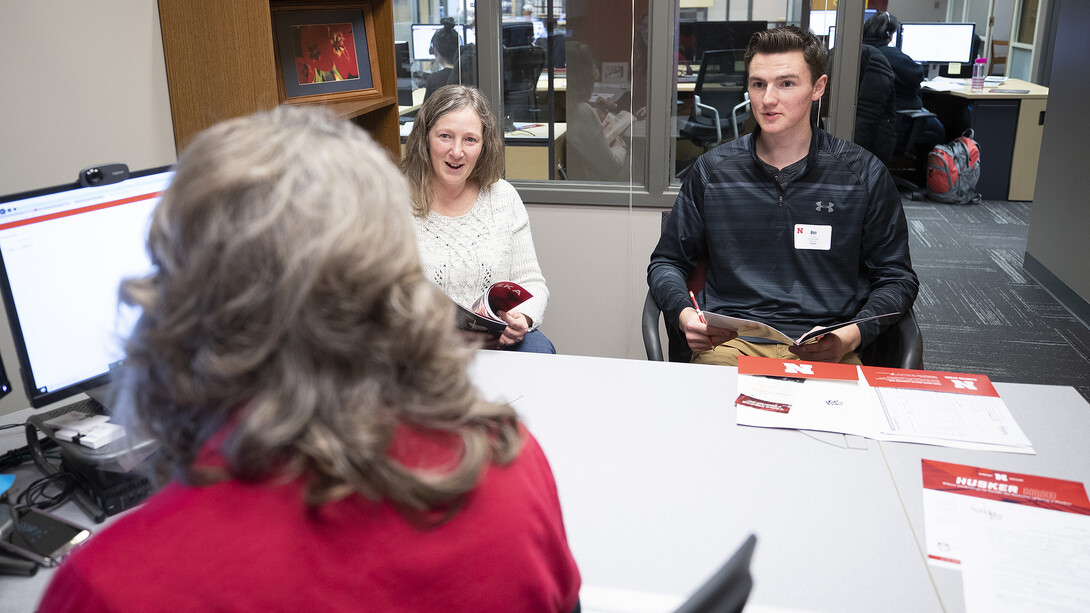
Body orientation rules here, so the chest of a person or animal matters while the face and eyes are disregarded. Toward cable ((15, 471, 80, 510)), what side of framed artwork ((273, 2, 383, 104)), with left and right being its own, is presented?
front

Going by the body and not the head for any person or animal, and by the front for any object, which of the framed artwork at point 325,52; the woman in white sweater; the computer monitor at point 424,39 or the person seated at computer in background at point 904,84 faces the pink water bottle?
the person seated at computer in background

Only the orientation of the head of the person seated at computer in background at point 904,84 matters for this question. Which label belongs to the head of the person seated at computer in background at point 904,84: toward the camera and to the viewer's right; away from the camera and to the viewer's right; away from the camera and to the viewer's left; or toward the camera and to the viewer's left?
away from the camera and to the viewer's right

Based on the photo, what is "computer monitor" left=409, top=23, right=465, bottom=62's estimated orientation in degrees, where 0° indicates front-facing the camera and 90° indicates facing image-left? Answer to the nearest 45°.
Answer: approximately 0°

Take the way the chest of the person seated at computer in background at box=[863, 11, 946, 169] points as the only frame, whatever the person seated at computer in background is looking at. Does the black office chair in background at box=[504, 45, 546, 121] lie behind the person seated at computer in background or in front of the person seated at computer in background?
behind

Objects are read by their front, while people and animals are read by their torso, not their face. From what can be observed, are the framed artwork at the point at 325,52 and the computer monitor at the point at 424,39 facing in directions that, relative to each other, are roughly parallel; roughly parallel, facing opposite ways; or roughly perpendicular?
roughly parallel

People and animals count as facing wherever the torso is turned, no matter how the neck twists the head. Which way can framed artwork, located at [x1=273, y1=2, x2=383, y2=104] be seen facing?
toward the camera

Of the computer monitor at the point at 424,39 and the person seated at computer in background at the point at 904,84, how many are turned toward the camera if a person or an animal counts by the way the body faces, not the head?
1

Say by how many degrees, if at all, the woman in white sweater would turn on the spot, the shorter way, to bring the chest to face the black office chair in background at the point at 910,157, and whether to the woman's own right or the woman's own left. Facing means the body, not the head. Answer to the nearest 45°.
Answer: approximately 135° to the woman's own left

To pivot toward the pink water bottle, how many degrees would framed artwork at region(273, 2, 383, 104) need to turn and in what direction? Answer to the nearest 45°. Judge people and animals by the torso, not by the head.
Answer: approximately 135° to its left

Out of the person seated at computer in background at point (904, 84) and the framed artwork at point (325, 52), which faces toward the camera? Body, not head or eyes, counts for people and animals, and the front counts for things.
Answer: the framed artwork

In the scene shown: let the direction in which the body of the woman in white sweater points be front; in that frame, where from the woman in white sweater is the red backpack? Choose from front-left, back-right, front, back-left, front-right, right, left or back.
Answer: back-left

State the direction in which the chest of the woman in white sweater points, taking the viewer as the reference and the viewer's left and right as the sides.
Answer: facing the viewer

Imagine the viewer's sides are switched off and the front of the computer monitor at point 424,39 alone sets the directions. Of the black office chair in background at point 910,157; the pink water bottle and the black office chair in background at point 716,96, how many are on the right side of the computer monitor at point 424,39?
0

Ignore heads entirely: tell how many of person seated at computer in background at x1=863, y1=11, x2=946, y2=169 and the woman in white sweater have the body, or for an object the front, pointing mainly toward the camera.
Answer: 1
